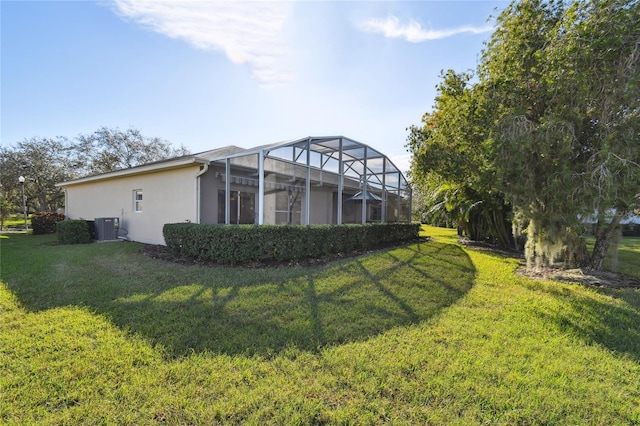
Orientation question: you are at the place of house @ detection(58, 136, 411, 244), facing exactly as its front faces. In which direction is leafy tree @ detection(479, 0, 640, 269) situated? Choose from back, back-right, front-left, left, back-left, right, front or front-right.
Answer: back

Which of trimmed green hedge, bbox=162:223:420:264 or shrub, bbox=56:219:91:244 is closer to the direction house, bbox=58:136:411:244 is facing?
the shrub

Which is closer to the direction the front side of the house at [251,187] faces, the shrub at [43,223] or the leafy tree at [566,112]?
the shrub

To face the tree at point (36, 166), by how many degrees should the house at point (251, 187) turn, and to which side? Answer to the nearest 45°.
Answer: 0° — it already faces it

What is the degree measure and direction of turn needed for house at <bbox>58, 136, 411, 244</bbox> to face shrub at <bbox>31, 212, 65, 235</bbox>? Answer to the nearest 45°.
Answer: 0° — it already faces it

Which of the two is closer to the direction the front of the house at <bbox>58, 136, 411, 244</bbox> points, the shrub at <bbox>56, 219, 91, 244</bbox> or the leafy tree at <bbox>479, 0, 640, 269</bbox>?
the shrub

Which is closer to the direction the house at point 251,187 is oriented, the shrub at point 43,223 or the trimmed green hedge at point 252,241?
the shrub

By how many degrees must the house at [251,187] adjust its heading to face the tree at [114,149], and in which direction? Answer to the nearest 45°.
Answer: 0° — it already faces it

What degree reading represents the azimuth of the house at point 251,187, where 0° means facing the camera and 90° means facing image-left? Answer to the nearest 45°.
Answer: approximately 135°

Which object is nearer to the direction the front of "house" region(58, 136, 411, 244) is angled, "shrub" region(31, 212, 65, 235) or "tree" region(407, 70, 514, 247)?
the shrub

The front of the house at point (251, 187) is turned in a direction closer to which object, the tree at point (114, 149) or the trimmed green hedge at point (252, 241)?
the tree

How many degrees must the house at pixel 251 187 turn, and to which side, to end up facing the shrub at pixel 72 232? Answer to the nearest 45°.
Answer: approximately 45° to its left
